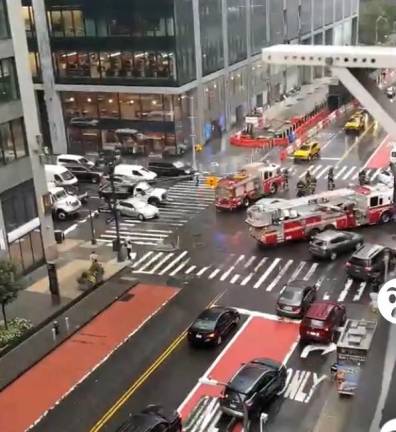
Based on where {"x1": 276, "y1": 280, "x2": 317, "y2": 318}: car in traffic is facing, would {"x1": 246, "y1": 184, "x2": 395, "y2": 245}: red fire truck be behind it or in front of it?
in front

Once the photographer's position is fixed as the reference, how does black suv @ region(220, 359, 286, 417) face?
facing away from the viewer and to the right of the viewer

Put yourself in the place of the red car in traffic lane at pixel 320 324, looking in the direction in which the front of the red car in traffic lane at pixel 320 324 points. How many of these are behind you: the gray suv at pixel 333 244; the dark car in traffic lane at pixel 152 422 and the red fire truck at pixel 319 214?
1

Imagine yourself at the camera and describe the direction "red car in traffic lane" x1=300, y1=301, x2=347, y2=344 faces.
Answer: facing away from the viewer and to the right of the viewer

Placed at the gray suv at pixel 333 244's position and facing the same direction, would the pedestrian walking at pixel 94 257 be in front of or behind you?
behind

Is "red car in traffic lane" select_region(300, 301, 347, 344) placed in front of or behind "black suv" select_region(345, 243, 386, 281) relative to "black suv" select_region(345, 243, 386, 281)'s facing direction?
behind

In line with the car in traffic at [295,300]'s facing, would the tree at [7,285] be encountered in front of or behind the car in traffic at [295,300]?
behind

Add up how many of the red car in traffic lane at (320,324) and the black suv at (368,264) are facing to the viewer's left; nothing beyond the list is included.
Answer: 0

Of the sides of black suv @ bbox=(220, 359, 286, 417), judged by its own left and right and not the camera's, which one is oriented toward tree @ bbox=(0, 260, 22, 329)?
left

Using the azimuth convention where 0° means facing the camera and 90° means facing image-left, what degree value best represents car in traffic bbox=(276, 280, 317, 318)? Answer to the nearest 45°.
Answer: approximately 225°

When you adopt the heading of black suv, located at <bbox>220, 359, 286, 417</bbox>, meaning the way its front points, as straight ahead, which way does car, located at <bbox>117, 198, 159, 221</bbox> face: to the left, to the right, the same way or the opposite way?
to the right

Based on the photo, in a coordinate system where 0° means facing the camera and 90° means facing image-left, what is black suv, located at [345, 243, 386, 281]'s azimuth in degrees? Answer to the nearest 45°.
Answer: approximately 225°

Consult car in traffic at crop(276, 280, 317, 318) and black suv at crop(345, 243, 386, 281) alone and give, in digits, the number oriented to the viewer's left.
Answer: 0
